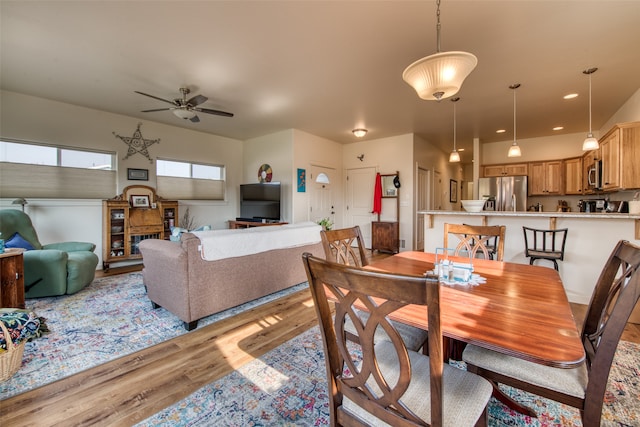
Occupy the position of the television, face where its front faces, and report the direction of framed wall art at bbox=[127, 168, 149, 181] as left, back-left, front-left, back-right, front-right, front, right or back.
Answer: front-right

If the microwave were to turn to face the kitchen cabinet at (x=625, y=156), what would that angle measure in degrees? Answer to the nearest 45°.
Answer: approximately 45° to its left

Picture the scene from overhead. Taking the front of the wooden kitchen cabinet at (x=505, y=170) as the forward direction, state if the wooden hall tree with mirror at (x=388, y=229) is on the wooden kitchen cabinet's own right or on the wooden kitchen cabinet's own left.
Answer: on the wooden kitchen cabinet's own right

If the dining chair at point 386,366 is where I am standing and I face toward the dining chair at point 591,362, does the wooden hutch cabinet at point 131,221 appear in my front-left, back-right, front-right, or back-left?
back-left

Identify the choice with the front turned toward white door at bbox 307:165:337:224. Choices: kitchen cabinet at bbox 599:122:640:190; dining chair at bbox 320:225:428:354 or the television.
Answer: the kitchen cabinet

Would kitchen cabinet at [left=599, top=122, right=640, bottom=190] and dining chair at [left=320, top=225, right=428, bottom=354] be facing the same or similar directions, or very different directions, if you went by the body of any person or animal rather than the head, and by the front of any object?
very different directions

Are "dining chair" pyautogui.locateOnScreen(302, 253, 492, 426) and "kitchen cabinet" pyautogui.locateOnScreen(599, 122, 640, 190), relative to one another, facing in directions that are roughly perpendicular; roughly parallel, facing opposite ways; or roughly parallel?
roughly perpendicular

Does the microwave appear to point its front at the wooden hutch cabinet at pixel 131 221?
yes

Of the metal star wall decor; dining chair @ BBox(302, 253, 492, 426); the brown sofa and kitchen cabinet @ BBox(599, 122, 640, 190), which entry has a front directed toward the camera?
the metal star wall decor

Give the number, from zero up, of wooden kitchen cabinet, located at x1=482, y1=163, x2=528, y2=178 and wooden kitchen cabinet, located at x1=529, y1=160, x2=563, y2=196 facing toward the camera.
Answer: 2

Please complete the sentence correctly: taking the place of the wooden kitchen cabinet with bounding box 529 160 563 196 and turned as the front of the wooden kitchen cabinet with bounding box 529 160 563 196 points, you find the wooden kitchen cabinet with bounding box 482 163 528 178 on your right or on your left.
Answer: on your right

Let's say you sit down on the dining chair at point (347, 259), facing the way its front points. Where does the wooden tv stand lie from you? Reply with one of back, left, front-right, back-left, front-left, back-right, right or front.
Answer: back
